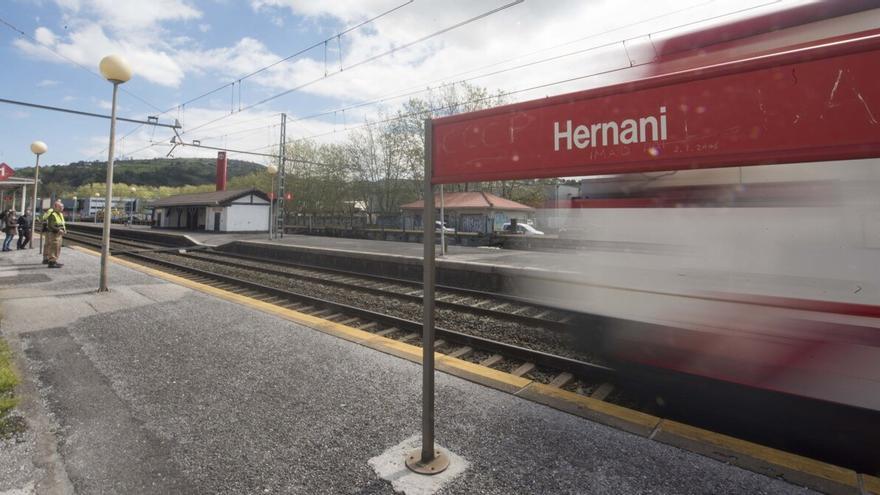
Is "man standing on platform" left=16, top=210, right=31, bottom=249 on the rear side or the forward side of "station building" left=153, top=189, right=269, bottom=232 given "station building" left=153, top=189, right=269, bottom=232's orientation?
on the forward side

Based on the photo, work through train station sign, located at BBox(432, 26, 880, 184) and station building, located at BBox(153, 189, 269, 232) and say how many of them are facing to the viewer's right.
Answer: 0

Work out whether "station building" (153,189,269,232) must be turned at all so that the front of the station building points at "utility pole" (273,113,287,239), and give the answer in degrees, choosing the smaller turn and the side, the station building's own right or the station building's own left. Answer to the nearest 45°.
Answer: approximately 45° to the station building's own left

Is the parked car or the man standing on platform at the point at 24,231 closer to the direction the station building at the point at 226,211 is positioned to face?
the man standing on platform

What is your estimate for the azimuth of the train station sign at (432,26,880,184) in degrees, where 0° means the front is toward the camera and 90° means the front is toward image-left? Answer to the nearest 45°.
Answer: approximately 45°

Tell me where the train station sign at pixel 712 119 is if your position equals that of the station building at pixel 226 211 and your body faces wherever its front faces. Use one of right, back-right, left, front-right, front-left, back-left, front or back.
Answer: front-left

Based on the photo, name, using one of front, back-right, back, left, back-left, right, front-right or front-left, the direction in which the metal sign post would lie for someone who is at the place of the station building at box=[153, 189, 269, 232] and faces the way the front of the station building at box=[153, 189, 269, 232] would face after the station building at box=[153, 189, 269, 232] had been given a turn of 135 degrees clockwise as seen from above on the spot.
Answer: back

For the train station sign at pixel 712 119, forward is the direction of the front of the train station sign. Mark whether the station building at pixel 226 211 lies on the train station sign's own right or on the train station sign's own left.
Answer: on the train station sign's own right

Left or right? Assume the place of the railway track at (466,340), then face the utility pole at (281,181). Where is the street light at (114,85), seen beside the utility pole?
left

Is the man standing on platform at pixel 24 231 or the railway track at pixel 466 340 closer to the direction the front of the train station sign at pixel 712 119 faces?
the man standing on platform

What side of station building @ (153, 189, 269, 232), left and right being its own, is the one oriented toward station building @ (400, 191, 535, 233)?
left

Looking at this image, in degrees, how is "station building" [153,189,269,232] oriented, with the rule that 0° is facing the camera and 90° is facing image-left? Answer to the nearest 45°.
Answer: approximately 45°
